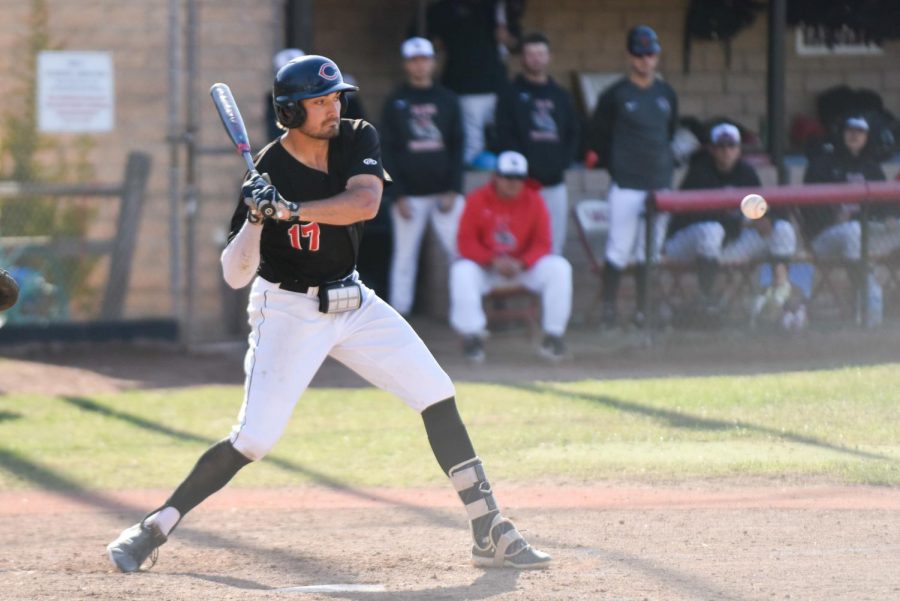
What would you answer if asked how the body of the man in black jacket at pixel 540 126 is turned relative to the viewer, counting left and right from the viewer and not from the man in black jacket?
facing the viewer

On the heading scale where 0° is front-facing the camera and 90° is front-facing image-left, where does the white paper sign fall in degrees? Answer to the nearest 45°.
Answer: approximately 0°

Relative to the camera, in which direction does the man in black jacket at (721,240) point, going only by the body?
toward the camera

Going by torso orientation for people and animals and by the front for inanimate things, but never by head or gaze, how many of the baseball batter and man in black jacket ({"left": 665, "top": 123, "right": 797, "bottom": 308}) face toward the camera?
2

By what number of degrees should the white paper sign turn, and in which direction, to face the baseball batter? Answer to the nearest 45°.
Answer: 0° — it already faces them

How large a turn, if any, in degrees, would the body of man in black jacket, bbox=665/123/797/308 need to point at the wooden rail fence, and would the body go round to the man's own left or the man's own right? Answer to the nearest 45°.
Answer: approximately 90° to the man's own right

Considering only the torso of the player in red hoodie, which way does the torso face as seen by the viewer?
toward the camera

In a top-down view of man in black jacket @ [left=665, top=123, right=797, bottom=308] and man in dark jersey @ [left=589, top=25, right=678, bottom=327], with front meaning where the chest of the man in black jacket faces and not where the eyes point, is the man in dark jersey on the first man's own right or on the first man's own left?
on the first man's own right

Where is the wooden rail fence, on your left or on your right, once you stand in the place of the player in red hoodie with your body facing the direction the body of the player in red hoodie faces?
on your right

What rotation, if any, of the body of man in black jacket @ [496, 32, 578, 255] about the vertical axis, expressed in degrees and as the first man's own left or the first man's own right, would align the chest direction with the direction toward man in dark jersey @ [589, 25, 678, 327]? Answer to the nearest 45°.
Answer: approximately 90° to the first man's own left

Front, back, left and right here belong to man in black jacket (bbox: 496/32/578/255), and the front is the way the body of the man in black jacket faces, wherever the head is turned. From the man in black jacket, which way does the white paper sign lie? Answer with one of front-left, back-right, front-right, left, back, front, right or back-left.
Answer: right
